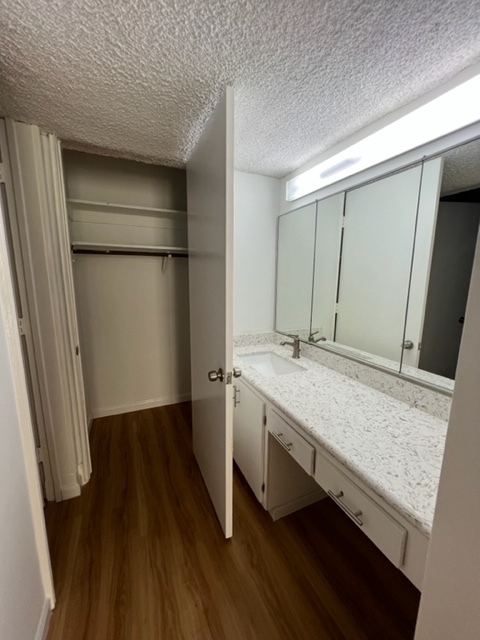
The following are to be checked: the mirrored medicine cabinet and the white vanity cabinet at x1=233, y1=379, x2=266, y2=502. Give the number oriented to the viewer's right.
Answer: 0

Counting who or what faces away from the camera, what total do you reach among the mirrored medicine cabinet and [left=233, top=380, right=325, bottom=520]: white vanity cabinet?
0

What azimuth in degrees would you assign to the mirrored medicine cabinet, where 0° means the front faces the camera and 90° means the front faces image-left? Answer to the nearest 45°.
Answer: approximately 45°

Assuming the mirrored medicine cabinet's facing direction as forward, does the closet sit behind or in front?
in front

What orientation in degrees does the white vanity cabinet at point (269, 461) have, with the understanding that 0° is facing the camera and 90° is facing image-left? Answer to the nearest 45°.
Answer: approximately 45°
